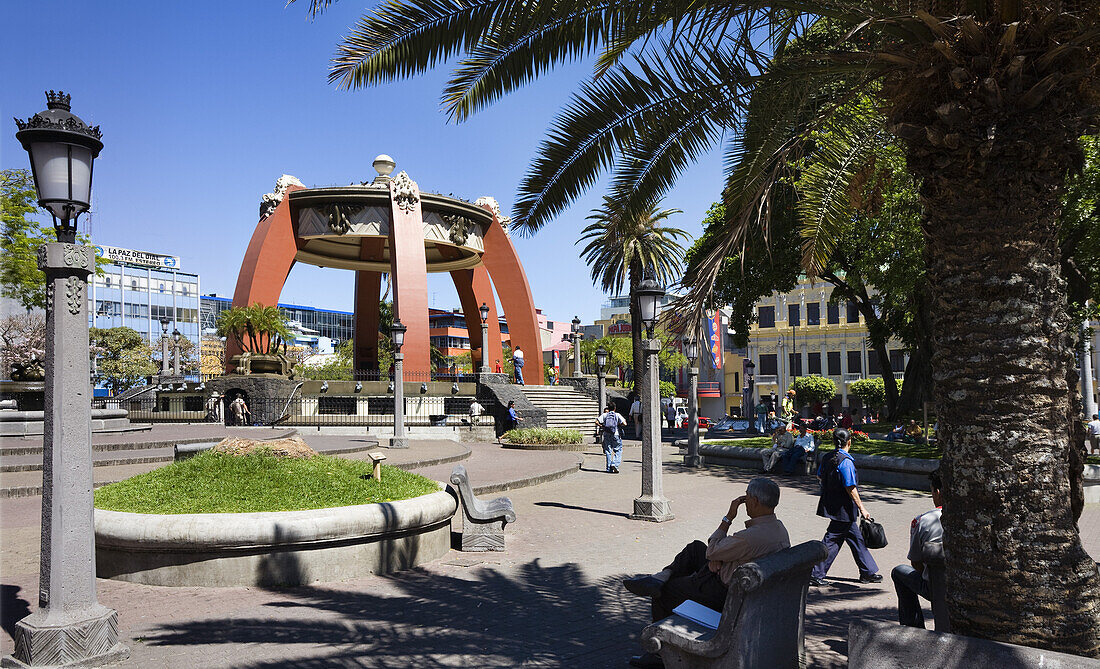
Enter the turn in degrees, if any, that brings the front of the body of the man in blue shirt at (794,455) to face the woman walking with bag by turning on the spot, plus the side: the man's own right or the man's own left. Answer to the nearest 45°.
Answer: approximately 45° to the man's own left

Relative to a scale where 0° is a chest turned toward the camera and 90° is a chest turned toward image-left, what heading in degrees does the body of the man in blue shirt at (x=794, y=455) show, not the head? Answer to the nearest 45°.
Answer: approximately 45°

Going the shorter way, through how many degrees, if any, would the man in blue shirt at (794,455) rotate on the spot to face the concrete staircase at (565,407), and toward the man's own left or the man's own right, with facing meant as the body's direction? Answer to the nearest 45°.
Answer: approximately 90° to the man's own right

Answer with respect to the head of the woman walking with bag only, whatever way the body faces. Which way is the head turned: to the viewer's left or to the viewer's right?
to the viewer's right

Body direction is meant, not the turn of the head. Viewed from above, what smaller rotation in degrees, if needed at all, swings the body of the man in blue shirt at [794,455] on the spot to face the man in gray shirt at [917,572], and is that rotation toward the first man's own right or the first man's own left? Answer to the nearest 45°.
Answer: approximately 45° to the first man's own left

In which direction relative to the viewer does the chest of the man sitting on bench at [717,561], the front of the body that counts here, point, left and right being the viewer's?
facing to the left of the viewer
